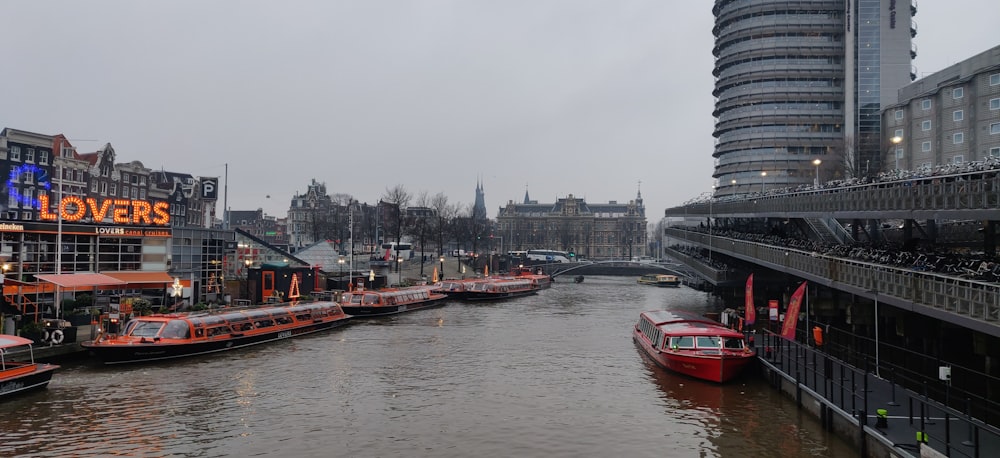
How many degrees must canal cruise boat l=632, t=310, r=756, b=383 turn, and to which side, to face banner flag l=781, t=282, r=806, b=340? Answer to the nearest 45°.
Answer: approximately 45° to its left

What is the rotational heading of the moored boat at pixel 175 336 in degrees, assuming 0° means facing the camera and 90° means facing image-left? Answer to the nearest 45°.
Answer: approximately 45°

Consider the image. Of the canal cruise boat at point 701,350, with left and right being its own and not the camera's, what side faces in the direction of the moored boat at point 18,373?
right

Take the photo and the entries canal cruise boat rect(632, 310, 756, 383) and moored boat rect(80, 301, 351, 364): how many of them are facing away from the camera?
0

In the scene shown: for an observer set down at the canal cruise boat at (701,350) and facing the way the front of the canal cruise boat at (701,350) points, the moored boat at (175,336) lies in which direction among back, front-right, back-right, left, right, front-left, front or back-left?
back-right

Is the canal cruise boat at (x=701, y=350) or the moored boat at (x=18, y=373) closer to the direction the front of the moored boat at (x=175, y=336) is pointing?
the moored boat

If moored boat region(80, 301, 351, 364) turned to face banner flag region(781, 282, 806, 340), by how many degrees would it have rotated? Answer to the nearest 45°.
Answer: approximately 90° to its left

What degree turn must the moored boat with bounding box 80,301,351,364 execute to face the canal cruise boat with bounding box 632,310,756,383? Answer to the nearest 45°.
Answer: approximately 90° to its left
